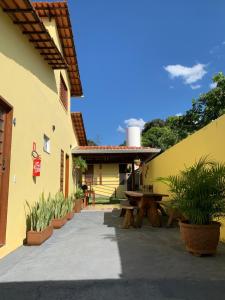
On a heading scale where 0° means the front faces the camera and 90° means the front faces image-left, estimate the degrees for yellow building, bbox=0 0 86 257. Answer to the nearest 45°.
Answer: approximately 270°

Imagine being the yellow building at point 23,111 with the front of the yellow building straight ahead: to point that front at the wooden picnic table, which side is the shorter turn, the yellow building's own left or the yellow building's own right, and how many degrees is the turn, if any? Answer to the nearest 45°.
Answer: approximately 45° to the yellow building's own left

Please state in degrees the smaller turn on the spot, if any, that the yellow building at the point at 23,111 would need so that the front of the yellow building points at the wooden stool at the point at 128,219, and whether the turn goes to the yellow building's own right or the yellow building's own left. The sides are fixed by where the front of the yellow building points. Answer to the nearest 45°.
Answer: approximately 45° to the yellow building's own left

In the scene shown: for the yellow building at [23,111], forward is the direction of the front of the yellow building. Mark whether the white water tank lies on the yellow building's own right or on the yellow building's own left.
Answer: on the yellow building's own left

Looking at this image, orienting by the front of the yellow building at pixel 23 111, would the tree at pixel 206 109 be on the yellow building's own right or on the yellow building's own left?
on the yellow building's own left

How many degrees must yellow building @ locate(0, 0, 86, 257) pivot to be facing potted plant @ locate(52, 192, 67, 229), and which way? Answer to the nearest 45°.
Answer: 0° — it already faces it

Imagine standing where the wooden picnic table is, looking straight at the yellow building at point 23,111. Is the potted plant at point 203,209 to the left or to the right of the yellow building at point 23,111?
left

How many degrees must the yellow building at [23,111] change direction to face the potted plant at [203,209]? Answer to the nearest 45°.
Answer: approximately 45° to its right
